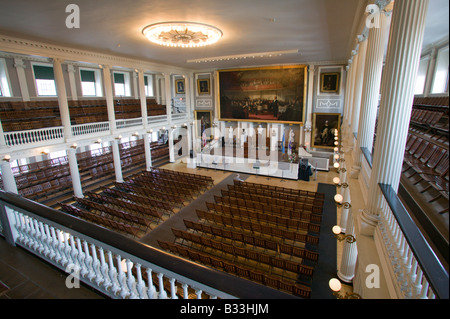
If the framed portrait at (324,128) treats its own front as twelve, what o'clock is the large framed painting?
The large framed painting is roughly at 3 o'clock from the framed portrait.

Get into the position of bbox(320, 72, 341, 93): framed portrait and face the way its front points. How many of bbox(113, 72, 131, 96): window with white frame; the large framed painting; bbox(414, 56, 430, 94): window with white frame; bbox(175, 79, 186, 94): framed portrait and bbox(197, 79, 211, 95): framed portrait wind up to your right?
4

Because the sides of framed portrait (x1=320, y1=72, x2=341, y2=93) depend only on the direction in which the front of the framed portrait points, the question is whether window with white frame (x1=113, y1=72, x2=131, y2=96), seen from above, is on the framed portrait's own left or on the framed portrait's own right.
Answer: on the framed portrait's own right

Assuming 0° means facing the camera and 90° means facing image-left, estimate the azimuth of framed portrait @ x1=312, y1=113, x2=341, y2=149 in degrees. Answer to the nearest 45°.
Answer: approximately 0°

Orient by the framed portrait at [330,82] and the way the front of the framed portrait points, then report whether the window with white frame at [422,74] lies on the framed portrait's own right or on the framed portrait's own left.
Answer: on the framed portrait's own left

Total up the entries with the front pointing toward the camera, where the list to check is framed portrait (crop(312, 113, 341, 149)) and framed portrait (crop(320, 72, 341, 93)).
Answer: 2

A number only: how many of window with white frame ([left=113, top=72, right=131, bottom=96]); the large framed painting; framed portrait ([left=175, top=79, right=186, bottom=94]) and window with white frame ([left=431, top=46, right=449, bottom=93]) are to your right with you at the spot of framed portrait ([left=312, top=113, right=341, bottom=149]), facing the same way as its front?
3

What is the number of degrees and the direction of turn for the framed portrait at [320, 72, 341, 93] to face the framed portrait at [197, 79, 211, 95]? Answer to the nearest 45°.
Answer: approximately 90° to its right

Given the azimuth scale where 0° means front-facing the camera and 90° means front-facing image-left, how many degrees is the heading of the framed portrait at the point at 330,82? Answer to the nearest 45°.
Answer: approximately 0°

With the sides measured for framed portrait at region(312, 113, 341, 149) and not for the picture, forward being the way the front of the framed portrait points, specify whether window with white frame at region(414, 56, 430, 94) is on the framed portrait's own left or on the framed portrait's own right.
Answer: on the framed portrait's own left
